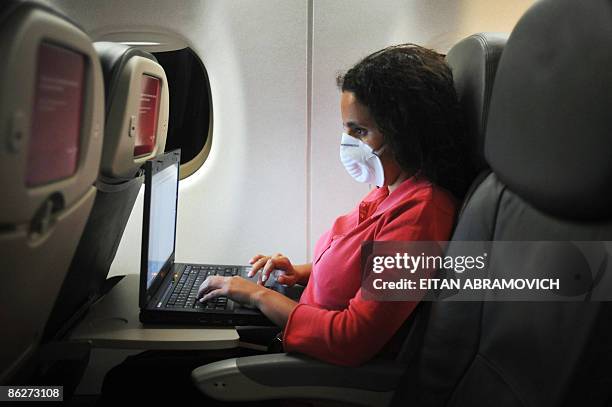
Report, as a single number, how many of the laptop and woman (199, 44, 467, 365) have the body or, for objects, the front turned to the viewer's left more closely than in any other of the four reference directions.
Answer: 1

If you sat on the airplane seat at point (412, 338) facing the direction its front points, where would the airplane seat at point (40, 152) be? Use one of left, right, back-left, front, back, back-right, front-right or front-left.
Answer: front-left

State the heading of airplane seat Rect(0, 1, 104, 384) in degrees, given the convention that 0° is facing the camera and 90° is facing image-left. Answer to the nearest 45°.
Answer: approximately 135°

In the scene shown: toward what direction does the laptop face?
to the viewer's right

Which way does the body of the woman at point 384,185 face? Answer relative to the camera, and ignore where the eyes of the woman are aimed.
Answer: to the viewer's left

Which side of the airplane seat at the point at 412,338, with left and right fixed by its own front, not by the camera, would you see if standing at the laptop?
front

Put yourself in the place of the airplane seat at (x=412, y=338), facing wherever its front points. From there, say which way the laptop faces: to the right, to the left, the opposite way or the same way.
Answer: the opposite way

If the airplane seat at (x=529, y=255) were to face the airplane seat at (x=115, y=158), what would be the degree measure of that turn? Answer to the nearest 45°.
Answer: approximately 45° to its right

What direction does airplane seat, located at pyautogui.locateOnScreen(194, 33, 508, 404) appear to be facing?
to the viewer's left

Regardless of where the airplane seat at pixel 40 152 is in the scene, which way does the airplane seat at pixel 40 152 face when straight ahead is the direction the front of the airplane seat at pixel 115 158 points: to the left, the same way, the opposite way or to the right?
the same way

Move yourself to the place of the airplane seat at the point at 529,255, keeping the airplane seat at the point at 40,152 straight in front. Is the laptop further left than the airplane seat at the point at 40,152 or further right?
right

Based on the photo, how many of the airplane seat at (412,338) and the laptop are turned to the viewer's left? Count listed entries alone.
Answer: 1

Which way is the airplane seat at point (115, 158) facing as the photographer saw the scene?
facing away from the viewer and to the left of the viewer

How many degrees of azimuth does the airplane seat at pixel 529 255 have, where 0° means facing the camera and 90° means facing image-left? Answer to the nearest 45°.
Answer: approximately 45°
